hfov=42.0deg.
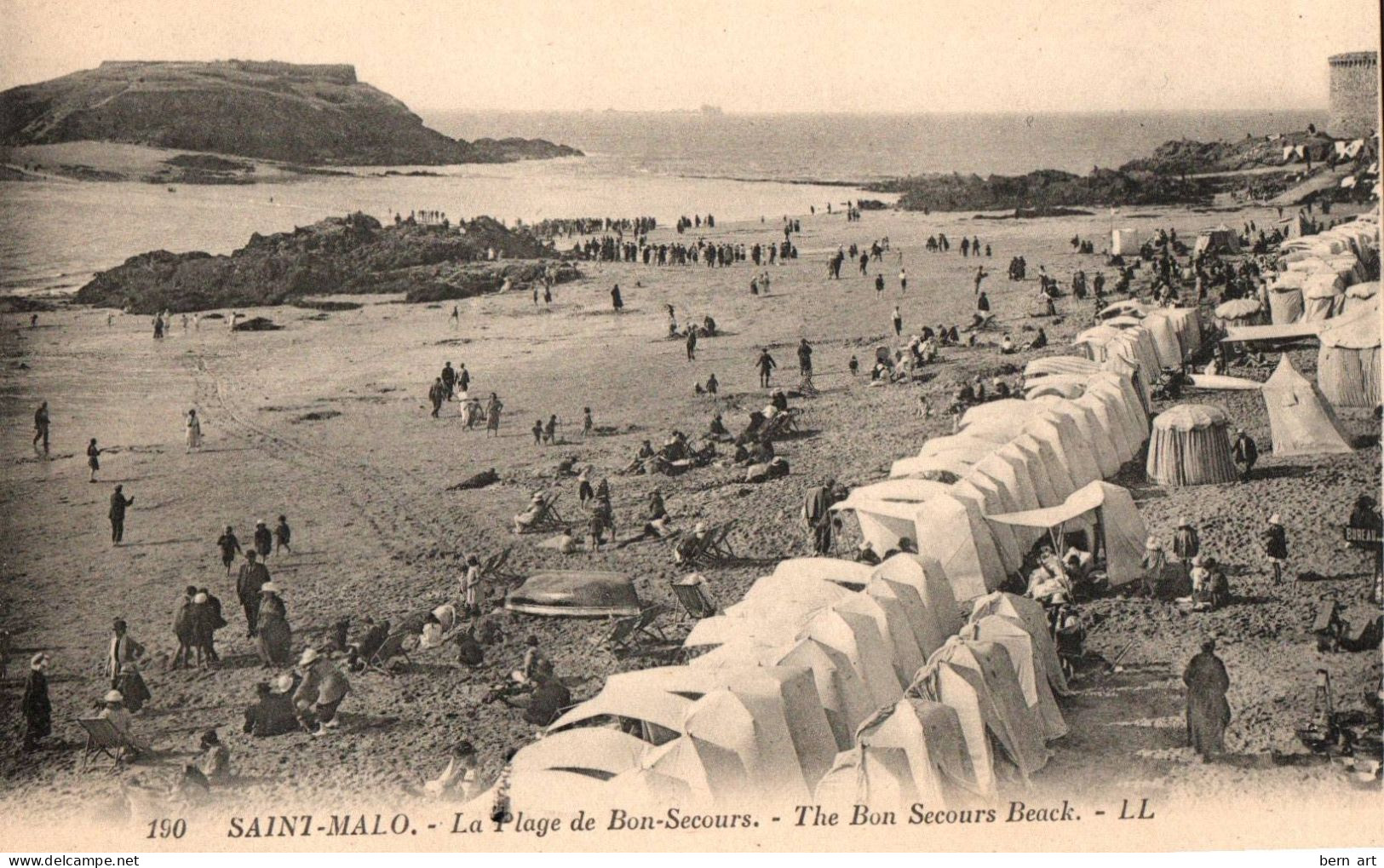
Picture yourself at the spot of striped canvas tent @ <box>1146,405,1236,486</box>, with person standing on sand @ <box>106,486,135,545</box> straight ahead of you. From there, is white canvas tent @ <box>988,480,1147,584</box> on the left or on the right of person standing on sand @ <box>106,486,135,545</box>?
left

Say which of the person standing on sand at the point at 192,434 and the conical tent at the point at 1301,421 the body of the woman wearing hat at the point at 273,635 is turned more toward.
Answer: the person standing on sand
